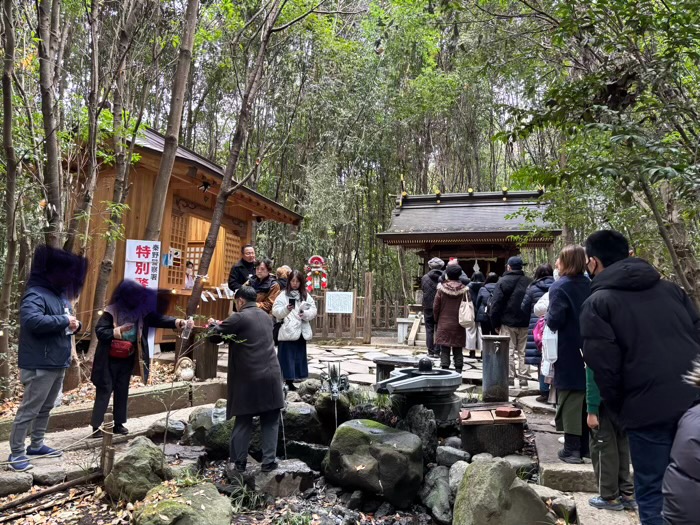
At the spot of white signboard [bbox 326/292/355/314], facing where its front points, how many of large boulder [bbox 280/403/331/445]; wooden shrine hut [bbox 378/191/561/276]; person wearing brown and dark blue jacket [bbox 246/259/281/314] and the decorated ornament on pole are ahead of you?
2

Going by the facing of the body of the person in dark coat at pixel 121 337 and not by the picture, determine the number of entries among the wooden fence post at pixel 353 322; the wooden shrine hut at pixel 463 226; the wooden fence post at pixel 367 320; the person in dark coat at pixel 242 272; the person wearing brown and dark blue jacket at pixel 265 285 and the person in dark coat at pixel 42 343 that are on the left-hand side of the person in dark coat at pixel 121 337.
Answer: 5

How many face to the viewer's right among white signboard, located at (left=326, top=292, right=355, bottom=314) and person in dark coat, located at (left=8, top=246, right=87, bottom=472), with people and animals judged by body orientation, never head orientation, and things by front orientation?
1

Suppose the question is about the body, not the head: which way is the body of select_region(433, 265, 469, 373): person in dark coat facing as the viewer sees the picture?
away from the camera

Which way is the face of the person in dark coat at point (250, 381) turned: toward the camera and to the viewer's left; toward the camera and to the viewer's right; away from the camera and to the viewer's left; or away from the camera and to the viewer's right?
away from the camera and to the viewer's left

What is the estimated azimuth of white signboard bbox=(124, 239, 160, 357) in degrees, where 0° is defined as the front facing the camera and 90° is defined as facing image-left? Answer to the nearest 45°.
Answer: approximately 0°

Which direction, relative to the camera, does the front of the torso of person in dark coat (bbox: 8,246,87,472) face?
to the viewer's right

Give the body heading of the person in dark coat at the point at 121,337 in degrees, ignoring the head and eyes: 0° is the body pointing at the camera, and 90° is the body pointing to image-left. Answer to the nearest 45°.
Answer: approximately 315°

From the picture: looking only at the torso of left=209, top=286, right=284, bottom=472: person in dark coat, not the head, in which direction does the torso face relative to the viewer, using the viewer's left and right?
facing away from the viewer and to the left of the viewer

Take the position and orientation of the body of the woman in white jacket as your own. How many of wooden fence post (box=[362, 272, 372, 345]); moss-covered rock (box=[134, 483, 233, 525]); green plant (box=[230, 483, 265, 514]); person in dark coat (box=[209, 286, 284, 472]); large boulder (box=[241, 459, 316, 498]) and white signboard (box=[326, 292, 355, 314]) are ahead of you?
4

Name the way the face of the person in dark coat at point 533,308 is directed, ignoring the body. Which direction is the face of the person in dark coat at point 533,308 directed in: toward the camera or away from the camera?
away from the camera
